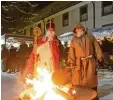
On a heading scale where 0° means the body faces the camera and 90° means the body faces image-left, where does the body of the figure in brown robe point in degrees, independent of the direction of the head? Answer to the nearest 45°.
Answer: approximately 45°

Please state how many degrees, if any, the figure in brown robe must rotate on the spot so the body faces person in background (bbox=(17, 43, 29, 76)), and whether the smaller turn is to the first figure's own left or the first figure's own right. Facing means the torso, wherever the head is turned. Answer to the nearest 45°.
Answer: approximately 135° to the first figure's own right

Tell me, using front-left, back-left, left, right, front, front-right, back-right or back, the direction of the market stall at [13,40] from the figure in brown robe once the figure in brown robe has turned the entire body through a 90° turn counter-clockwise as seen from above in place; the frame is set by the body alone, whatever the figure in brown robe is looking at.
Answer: back-left

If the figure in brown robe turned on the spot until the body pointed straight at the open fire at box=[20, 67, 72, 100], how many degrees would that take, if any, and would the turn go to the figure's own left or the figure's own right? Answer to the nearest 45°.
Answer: approximately 45° to the figure's own right

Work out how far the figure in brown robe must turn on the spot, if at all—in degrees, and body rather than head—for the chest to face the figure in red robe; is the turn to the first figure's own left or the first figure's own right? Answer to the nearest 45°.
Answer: approximately 45° to the first figure's own right

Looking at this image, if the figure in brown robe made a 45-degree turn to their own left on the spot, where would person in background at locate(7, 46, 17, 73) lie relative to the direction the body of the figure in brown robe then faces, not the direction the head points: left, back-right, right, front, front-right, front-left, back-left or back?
back
